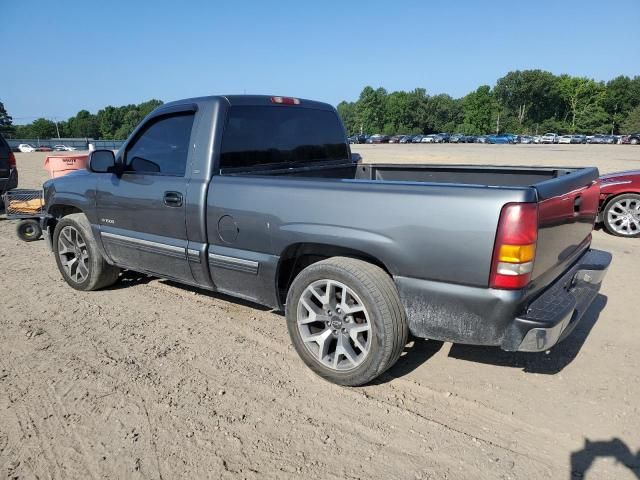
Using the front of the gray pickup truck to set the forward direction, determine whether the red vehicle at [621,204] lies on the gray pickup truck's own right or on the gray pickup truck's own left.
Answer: on the gray pickup truck's own right

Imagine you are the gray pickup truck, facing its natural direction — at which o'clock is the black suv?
The black suv is roughly at 12 o'clock from the gray pickup truck.

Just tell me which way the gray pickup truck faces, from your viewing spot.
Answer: facing away from the viewer and to the left of the viewer

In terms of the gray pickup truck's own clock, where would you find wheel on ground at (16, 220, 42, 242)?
The wheel on ground is roughly at 12 o'clock from the gray pickup truck.
